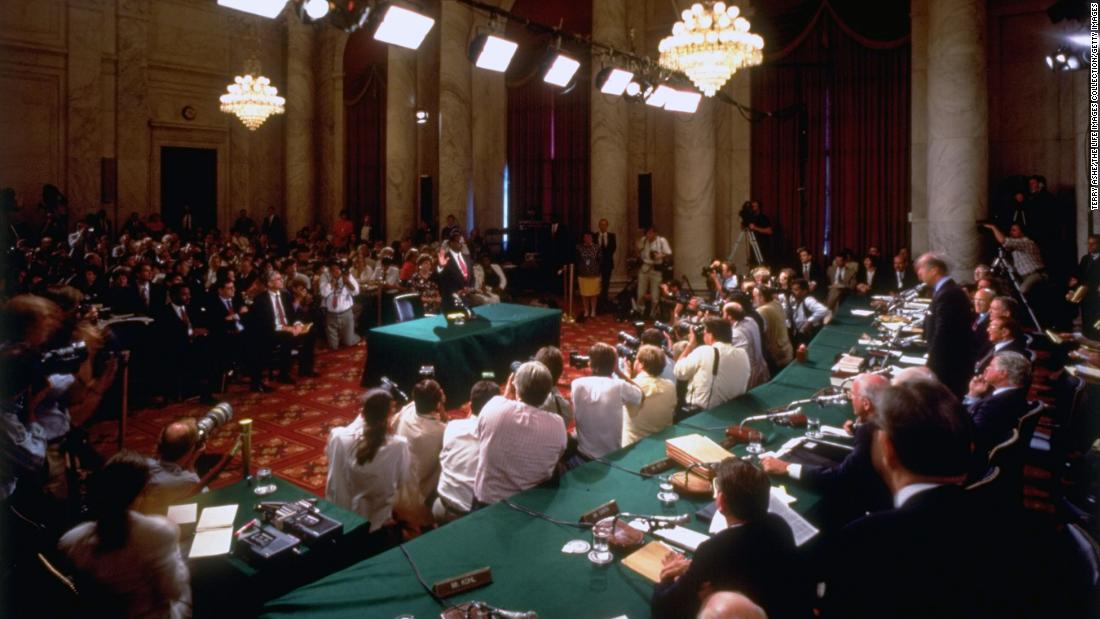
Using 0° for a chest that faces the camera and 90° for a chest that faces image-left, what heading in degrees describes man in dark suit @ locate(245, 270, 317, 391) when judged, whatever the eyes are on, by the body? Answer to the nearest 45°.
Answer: approximately 315°

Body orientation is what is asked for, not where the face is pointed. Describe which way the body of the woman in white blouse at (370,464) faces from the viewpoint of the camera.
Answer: away from the camera

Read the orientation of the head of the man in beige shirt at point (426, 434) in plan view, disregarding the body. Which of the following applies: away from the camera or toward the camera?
away from the camera

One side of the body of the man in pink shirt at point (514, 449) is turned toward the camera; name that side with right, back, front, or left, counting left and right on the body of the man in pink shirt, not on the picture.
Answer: back

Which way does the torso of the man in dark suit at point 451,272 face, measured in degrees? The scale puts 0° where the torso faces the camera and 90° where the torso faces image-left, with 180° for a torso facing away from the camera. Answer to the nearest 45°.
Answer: approximately 315°

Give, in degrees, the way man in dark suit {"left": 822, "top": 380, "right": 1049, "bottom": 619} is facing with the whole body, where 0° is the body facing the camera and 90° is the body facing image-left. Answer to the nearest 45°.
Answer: approximately 135°

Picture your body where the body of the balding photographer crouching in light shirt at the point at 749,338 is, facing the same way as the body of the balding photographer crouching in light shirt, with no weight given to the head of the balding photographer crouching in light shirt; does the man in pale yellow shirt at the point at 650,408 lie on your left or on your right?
on your left

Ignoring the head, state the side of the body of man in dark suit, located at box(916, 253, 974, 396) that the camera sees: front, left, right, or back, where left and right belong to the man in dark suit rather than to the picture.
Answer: left

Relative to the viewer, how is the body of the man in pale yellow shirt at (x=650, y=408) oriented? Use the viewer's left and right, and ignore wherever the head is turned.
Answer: facing away from the viewer and to the left of the viewer

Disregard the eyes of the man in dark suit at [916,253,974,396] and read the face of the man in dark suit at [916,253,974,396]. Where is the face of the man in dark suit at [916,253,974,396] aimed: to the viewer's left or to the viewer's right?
to the viewer's left

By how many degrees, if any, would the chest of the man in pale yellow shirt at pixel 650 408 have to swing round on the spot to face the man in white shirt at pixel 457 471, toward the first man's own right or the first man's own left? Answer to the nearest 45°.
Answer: approximately 90° to the first man's own left

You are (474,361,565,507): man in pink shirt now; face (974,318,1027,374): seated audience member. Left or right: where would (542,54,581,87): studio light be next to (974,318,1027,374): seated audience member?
left

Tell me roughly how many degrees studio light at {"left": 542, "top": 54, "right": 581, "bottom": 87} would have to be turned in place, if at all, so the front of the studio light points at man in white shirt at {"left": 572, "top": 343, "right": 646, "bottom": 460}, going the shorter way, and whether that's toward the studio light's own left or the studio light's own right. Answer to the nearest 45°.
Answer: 0° — it already faces them

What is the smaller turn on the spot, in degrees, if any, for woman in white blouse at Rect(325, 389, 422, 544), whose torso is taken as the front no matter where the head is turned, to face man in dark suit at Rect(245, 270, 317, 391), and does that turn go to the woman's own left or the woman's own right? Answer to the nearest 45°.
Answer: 0° — they already face them
